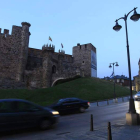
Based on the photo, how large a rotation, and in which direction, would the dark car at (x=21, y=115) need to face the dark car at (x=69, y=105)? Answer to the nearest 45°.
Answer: approximately 45° to its left

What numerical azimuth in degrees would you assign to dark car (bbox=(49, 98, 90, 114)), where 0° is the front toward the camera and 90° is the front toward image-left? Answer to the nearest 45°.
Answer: approximately 90°
